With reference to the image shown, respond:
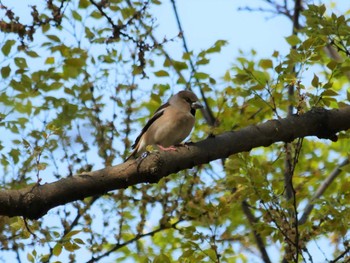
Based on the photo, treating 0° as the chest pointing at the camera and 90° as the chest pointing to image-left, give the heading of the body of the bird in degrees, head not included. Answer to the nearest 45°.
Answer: approximately 270°
